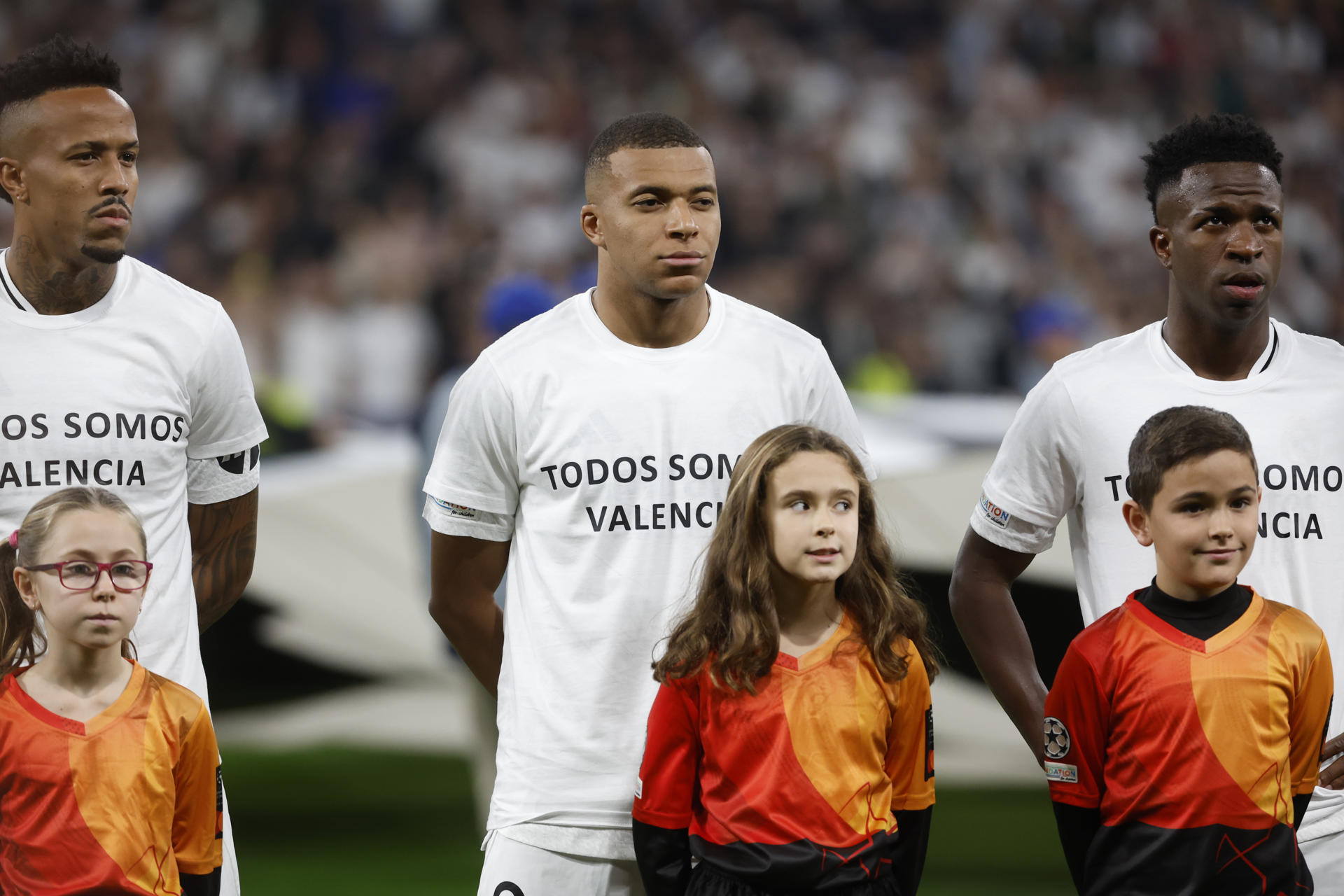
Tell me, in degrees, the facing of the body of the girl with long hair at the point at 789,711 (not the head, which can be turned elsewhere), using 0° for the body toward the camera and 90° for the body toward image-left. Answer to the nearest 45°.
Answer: approximately 0°

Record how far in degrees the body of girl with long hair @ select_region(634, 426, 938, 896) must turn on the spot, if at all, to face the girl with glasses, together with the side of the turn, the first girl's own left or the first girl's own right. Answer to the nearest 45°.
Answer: approximately 90° to the first girl's own right
